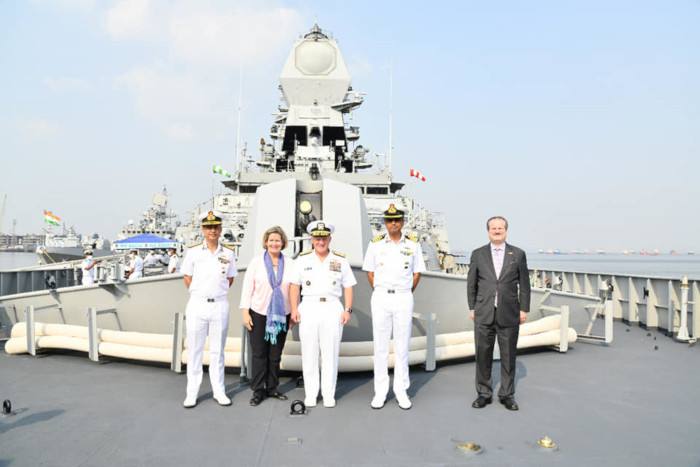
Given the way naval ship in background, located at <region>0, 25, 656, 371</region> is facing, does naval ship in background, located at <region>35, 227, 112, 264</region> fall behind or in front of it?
behind

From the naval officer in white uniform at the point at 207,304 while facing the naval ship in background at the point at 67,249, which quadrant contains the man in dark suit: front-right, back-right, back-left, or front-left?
back-right

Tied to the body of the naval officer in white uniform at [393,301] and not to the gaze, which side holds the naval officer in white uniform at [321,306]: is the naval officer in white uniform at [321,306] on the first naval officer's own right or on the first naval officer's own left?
on the first naval officer's own right

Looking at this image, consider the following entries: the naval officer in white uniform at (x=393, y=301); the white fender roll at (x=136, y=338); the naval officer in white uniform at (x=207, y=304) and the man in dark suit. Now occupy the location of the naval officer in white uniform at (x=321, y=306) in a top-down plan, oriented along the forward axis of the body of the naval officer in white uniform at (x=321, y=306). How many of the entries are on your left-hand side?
2

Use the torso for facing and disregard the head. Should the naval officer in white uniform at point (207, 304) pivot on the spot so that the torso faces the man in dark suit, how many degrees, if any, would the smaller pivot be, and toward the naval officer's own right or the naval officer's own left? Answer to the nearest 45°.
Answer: approximately 90° to the naval officer's own left

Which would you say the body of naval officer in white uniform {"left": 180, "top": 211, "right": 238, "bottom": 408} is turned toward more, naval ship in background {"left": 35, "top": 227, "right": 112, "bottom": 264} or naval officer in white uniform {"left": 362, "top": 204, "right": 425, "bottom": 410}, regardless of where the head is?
the naval officer in white uniform

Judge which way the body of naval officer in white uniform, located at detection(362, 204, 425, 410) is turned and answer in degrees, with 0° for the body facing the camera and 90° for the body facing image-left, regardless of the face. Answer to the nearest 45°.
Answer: approximately 0°

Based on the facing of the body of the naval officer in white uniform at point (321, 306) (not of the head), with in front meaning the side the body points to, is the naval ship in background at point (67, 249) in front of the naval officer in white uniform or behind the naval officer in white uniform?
behind

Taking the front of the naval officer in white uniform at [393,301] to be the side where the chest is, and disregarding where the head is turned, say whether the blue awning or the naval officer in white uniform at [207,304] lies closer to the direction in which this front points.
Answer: the naval officer in white uniform
